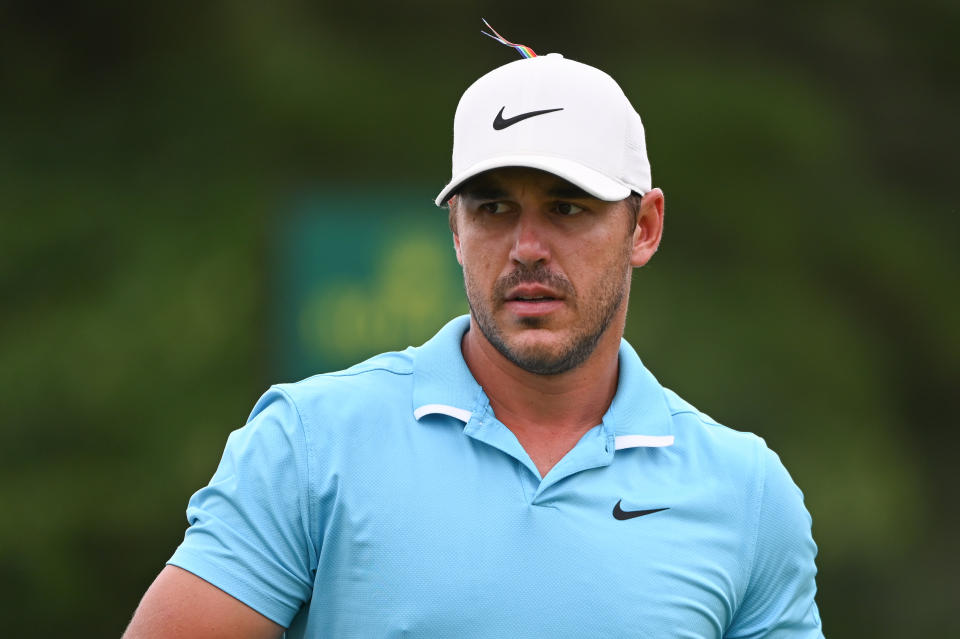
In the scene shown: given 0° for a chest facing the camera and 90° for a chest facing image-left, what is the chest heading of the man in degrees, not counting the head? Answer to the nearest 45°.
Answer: approximately 0°

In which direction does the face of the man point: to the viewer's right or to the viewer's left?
to the viewer's left
